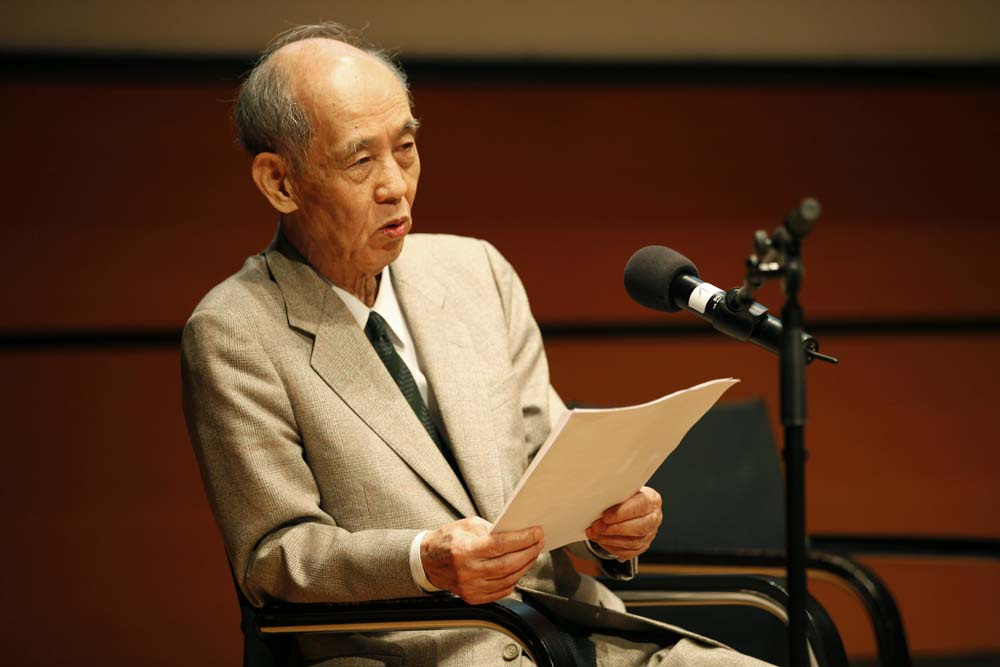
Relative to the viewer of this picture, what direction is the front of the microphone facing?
facing to the left of the viewer

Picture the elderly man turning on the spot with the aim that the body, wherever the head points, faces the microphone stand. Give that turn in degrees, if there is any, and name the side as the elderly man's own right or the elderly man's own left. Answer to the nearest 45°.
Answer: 0° — they already face it

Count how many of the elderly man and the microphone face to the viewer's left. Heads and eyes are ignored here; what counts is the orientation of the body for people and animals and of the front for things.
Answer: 1

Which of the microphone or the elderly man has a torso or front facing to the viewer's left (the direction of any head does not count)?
the microphone

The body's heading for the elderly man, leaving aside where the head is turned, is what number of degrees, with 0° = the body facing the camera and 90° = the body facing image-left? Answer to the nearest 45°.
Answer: approximately 315°

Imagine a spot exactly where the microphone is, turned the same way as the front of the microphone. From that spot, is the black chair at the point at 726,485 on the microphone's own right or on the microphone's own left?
on the microphone's own right

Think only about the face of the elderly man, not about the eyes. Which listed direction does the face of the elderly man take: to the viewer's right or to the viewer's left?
to the viewer's right

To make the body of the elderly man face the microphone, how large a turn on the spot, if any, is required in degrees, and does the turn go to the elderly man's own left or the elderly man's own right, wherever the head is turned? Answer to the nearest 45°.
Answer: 0° — they already face it
